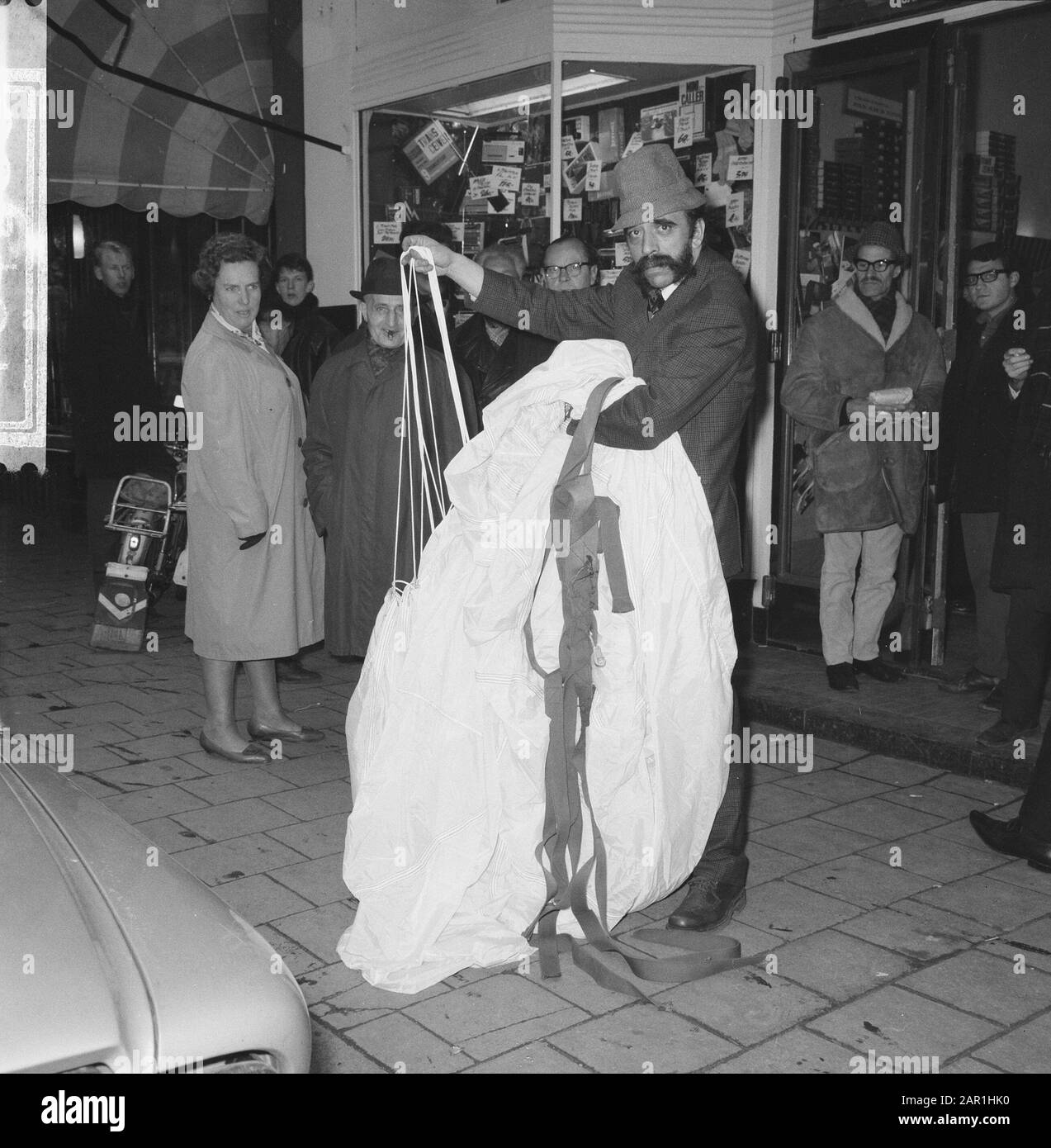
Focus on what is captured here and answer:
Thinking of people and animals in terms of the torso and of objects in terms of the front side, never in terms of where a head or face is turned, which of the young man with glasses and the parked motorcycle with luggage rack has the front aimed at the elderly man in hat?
the young man with glasses

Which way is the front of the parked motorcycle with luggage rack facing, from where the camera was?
facing away from the viewer and to the right of the viewer

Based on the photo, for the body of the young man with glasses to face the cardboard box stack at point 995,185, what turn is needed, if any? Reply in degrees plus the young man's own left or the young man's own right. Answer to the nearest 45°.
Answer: approximately 135° to the young man's own right

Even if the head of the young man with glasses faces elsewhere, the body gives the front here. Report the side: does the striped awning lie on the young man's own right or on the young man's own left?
on the young man's own right

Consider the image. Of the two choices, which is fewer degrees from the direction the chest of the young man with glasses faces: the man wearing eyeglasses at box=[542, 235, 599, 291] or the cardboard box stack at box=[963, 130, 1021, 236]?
the man wearing eyeglasses

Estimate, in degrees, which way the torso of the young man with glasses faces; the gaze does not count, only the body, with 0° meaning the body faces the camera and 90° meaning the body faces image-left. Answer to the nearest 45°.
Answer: approximately 45°

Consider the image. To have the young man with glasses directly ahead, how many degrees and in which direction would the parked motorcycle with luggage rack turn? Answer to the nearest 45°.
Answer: approximately 90° to its right

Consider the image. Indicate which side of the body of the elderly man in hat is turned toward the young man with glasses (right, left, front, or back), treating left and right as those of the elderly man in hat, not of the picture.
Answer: left

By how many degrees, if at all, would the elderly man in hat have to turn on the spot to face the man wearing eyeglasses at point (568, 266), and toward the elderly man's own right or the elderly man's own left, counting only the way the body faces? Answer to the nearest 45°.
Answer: approximately 135° to the elderly man's own left

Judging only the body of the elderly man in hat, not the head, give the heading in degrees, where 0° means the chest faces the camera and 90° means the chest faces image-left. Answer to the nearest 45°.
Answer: approximately 0°
